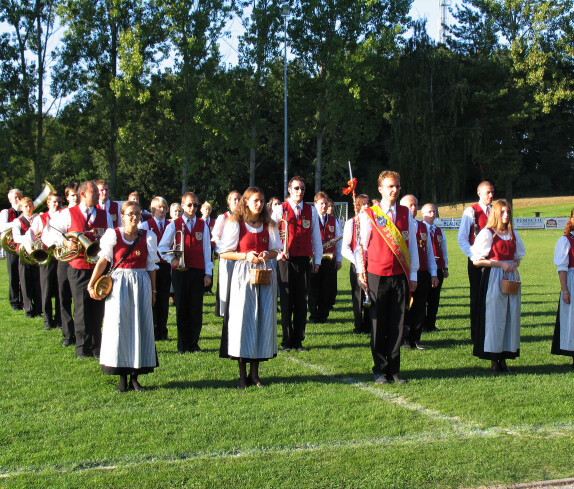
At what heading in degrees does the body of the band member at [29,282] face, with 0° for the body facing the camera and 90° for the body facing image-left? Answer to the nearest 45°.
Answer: approximately 315°

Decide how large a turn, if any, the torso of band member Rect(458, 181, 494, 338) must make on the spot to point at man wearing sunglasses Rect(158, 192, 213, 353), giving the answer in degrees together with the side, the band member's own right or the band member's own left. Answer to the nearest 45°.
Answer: approximately 135° to the band member's own right

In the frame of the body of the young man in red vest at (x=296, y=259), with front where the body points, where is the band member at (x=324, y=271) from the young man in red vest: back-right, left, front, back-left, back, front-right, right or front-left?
back

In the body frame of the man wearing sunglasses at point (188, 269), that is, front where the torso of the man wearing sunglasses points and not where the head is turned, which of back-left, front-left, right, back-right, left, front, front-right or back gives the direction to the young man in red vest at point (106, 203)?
back-right

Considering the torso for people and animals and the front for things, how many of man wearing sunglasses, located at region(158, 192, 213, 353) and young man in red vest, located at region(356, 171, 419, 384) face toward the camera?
2
